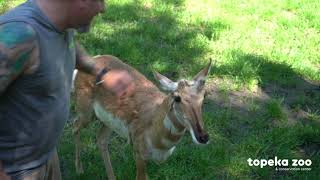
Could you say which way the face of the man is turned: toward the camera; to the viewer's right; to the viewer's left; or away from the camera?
to the viewer's right

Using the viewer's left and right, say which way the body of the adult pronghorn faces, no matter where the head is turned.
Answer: facing the viewer and to the right of the viewer
